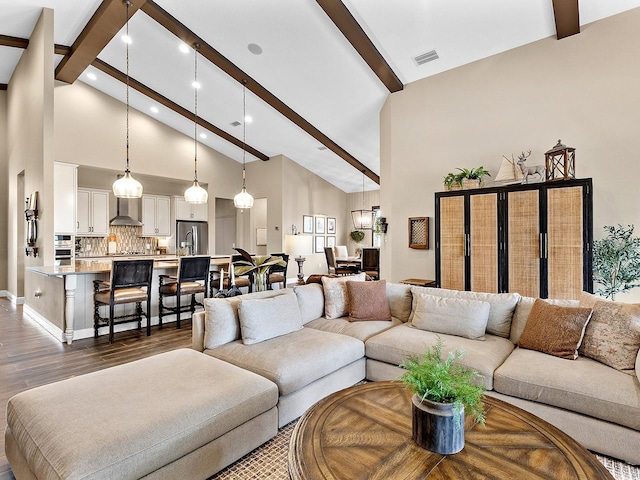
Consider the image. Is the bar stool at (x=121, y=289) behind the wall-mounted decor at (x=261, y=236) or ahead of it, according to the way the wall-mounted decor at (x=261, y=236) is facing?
ahead

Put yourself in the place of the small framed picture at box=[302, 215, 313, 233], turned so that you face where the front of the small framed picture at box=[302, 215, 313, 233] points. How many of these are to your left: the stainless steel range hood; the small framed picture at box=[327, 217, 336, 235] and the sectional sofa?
1

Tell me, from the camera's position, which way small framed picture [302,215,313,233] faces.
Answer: facing the viewer and to the right of the viewer

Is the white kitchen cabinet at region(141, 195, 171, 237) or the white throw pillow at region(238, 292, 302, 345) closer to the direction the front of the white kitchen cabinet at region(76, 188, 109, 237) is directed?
the white throw pillow

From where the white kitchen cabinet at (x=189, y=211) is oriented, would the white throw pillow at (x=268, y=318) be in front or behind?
in front

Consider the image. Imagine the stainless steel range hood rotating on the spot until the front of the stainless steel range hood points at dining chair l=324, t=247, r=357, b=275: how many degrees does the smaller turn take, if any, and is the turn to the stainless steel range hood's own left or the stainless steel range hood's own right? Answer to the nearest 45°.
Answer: approximately 90° to the stainless steel range hood's own left

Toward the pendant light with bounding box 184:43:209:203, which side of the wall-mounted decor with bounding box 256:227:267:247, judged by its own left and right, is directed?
front

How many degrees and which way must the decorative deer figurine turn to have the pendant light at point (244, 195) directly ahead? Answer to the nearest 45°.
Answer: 0° — it already faces it

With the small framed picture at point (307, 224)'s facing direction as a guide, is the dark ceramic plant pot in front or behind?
in front

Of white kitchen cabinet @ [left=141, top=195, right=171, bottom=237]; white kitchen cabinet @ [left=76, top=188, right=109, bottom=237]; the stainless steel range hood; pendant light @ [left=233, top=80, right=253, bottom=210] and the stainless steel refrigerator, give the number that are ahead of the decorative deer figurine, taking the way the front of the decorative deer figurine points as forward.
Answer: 5

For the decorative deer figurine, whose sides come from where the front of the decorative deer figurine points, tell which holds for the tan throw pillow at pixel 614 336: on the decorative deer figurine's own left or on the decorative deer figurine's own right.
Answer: on the decorative deer figurine's own left

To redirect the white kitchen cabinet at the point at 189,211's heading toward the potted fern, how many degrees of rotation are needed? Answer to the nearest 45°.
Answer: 0° — it already faces it

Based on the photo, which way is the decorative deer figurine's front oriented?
to the viewer's left

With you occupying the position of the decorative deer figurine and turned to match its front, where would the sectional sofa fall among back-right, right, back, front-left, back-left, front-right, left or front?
left

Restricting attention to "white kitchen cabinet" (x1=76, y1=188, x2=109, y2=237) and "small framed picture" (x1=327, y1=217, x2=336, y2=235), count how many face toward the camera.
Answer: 2

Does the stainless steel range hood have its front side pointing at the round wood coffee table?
yes

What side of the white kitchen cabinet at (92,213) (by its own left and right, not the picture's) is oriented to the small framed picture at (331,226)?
left
